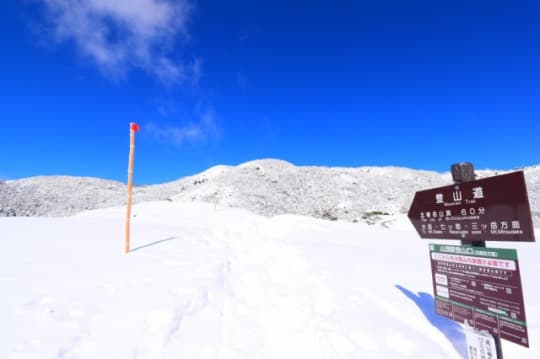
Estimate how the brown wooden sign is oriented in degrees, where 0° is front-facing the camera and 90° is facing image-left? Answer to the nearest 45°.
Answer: approximately 45°
